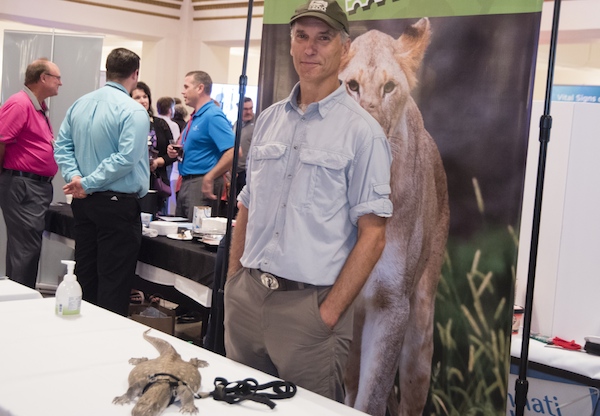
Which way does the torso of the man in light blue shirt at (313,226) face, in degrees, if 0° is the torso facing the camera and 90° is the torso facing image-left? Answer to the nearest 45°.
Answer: approximately 45°

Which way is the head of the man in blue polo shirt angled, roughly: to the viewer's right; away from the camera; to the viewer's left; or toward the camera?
to the viewer's left

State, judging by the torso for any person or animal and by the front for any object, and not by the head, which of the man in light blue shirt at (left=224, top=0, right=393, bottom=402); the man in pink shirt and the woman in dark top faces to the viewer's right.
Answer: the man in pink shirt

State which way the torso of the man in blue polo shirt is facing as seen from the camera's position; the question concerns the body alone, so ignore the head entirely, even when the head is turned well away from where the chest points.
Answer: to the viewer's left

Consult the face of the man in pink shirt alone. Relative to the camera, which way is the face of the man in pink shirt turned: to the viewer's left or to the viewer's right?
to the viewer's right

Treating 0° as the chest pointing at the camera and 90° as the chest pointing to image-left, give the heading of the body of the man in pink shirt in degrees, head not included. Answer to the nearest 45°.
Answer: approximately 270°

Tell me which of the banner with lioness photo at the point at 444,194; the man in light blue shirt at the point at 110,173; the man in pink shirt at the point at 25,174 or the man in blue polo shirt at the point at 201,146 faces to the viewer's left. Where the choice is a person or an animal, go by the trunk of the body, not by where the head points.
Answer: the man in blue polo shirt

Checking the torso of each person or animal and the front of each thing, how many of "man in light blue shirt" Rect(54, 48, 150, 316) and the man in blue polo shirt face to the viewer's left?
1

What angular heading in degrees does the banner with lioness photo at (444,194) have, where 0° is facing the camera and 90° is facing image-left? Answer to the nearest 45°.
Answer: approximately 0°
